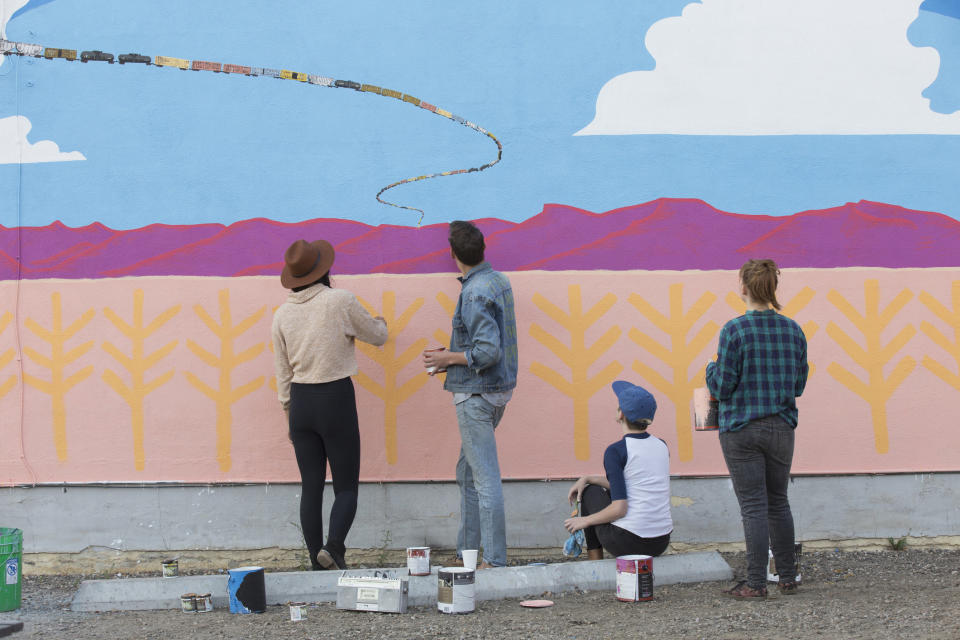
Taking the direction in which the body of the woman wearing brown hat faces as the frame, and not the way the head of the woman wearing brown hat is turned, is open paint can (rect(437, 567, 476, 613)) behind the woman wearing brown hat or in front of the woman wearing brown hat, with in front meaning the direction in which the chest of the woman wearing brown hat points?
behind

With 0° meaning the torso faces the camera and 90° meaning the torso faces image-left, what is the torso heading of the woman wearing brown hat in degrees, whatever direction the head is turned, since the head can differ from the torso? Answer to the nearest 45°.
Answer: approximately 180°

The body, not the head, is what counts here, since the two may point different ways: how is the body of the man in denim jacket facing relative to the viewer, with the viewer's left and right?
facing away from the viewer and to the left of the viewer

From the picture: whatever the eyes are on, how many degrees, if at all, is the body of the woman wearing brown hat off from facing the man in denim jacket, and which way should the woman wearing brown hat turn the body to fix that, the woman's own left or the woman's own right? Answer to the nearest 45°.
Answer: approximately 90° to the woman's own right

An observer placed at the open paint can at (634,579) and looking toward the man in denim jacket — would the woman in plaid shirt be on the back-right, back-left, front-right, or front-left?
back-right

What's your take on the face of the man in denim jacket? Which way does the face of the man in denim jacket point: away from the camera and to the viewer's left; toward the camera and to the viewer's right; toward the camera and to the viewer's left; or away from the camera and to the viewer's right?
away from the camera and to the viewer's left
